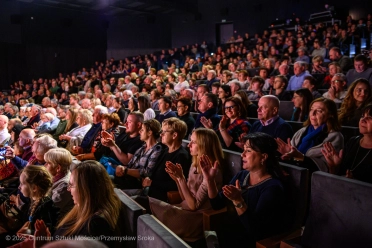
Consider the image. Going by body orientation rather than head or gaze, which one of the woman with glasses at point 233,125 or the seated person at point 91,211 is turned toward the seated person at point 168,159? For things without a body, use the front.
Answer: the woman with glasses

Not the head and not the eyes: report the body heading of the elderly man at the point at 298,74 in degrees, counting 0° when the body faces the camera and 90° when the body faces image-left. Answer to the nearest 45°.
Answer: approximately 45°

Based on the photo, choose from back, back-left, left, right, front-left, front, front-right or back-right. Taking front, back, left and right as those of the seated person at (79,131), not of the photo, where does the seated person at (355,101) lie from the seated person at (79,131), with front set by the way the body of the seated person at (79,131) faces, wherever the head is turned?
back-left

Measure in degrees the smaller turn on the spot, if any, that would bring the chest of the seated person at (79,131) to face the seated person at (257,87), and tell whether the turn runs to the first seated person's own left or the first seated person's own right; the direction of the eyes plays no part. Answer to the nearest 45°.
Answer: approximately 180°

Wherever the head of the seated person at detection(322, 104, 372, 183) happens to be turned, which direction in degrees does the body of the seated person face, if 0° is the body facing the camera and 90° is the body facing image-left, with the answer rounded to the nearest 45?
approximately 45°

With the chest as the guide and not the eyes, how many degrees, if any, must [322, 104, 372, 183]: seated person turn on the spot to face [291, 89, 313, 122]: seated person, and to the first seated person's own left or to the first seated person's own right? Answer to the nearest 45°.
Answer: approximately 135° to the first seated person's own right
